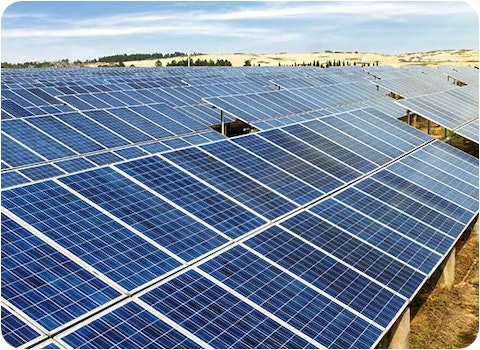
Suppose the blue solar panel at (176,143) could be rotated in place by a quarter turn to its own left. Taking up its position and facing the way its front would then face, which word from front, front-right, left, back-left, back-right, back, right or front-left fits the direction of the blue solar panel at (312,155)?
right

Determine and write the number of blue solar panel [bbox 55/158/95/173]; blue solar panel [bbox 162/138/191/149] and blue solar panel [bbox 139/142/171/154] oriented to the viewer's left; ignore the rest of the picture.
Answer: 0

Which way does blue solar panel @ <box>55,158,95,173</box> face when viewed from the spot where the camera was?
facing the viewer and to the right of the viewer

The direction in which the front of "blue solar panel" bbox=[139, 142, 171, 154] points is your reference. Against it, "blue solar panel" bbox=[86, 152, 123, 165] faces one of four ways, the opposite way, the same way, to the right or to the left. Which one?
the same way

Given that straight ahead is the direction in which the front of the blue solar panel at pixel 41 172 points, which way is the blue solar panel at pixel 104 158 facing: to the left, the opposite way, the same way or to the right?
the same way

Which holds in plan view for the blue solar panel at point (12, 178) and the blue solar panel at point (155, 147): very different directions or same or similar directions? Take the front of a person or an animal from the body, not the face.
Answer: same or similar directions

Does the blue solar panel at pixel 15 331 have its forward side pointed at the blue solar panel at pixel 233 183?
no

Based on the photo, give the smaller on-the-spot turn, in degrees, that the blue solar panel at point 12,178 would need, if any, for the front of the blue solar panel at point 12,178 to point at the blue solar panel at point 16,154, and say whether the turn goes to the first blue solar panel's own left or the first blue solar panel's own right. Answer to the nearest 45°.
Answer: approximately 135° to the first blue solar panel's own left

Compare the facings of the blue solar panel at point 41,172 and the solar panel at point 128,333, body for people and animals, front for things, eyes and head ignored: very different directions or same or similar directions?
same or similar directions

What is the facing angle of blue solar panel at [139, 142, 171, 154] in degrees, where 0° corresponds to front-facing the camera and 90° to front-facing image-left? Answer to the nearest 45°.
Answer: approximately 315°

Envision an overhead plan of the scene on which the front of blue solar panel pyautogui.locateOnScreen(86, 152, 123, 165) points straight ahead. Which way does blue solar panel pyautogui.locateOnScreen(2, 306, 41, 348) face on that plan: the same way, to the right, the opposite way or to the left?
the same way

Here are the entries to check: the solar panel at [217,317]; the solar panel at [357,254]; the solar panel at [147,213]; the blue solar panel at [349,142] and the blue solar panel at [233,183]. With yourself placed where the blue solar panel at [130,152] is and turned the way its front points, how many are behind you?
0

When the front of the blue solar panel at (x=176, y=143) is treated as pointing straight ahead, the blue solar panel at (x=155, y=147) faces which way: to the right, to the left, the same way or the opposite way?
the same way

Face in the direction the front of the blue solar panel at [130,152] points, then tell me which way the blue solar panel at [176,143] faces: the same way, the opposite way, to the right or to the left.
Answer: the same way

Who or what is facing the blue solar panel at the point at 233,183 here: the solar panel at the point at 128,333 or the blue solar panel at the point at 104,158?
the blue solar panel at the point at 104,158

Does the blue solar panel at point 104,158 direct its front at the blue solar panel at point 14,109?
no

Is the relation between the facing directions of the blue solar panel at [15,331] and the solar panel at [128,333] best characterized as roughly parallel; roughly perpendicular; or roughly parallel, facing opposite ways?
roughly parallel

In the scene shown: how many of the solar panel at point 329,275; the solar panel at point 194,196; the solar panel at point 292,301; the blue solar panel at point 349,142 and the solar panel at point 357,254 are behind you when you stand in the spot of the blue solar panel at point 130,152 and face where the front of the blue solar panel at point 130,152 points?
0
